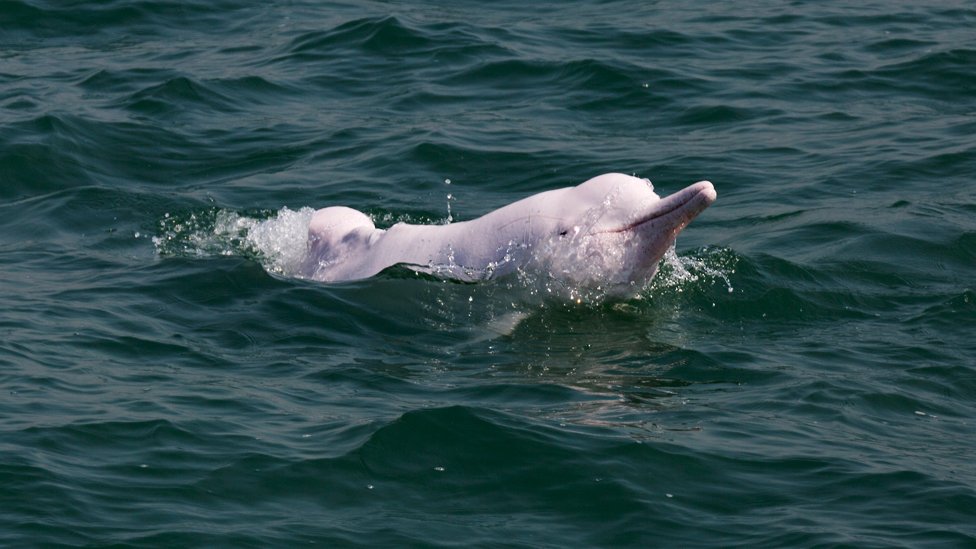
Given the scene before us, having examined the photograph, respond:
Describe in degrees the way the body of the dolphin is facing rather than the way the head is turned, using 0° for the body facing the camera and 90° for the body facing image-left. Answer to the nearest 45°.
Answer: approximately 270°

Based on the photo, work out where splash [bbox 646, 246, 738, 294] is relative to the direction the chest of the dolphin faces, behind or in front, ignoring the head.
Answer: in front

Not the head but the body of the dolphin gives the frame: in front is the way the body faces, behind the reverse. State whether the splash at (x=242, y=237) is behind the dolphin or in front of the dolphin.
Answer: behind
